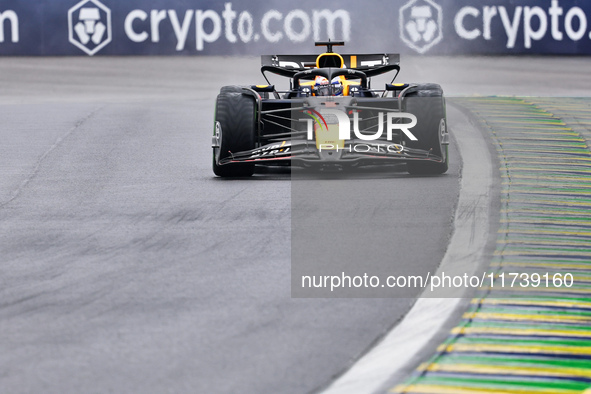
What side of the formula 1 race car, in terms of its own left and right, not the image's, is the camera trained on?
front

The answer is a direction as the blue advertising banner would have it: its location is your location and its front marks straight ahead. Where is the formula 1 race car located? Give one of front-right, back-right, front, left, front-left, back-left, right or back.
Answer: front

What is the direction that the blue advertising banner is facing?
toward the camera

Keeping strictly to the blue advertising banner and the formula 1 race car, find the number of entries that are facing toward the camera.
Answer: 2

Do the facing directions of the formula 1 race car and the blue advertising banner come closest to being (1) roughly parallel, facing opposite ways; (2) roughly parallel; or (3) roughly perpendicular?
roughly parallel

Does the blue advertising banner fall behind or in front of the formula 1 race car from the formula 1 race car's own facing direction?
behind
